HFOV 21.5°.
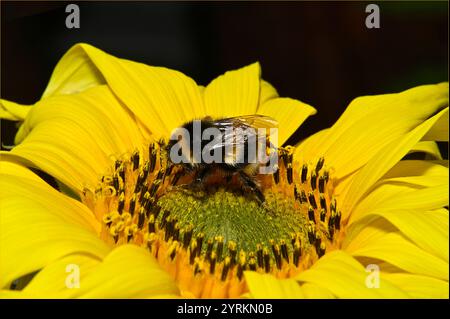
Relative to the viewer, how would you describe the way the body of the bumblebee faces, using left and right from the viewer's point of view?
facing to the left of the viewer
